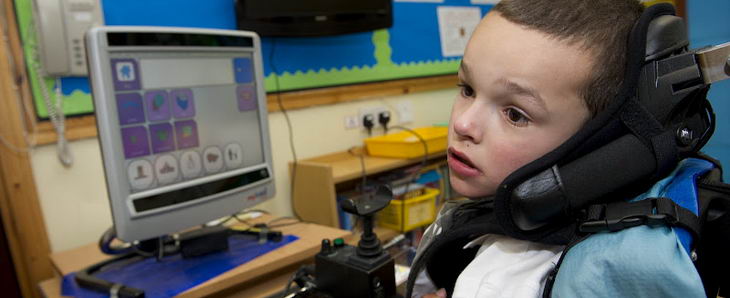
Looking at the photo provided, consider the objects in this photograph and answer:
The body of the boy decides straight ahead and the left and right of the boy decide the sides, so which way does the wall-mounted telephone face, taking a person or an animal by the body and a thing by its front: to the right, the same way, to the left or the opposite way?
to the left

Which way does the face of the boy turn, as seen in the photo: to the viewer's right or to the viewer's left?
to the viewer's left

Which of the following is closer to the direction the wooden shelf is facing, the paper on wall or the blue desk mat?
the blue desk mat

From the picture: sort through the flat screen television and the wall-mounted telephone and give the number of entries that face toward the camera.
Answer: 2

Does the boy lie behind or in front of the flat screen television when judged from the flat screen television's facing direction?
in front

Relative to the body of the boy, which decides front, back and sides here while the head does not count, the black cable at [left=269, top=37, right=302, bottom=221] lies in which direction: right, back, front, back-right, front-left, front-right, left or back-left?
right

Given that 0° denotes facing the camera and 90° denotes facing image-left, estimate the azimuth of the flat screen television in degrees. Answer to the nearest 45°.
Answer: approximately 0°
